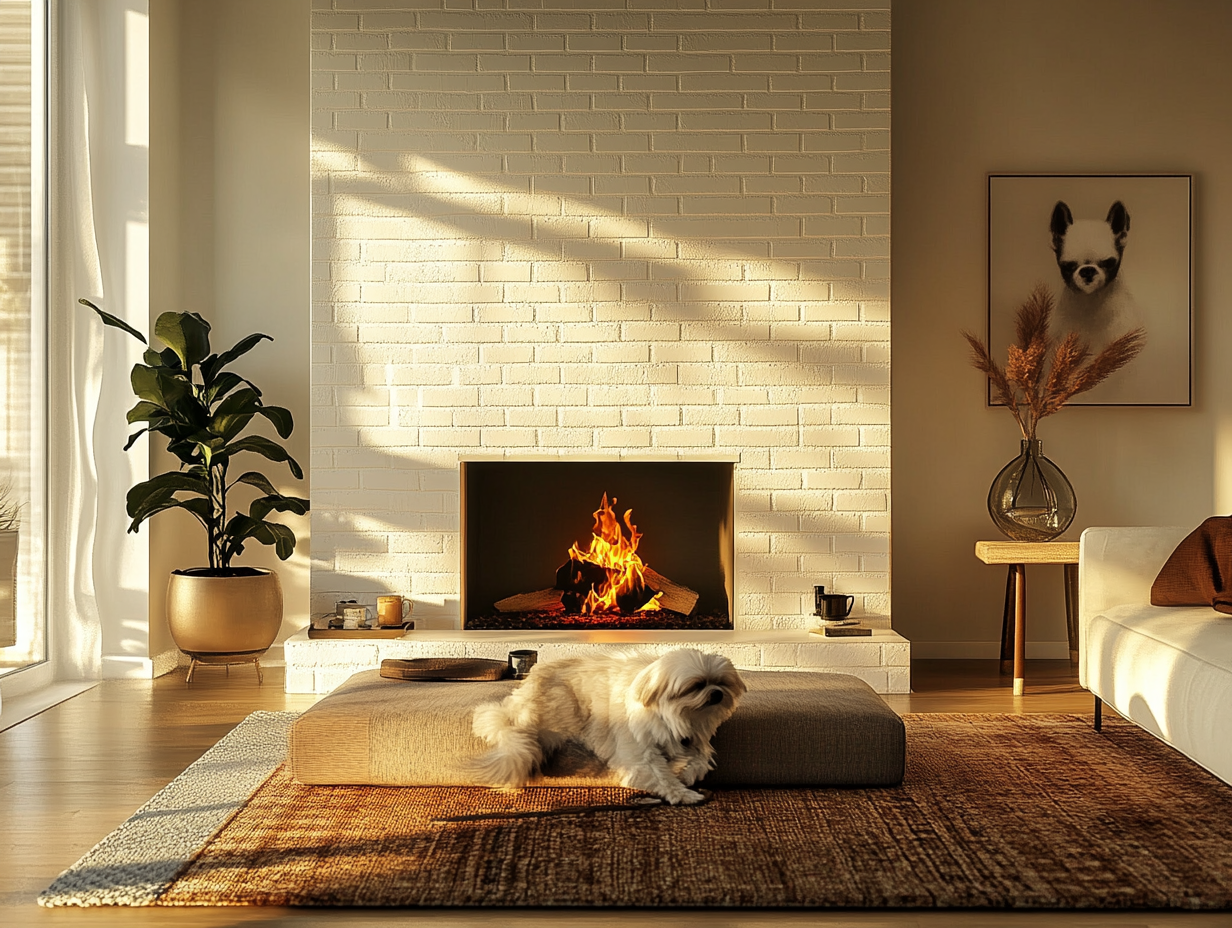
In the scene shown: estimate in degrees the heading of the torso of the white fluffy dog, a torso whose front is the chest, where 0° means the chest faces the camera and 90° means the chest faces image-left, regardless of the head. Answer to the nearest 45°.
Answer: approximately 315°

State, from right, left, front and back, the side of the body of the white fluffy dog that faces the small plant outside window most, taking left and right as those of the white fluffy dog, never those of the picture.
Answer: back

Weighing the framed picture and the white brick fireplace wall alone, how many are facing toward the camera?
2

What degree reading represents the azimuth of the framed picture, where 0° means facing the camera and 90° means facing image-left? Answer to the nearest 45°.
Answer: approximately 0°

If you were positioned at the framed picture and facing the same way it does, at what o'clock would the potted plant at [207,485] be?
The potted plant is roughly at 2 o'clock from the framed picture.

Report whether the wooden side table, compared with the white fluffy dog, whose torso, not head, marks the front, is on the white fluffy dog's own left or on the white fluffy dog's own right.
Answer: on the white fluffy dog's own left

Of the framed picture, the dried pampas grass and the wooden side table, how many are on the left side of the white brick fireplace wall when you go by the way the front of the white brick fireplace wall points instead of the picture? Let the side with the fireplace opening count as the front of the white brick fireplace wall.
3

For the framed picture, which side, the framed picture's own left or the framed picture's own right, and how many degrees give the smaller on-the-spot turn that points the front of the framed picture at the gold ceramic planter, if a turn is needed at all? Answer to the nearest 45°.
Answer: approximately 45° to the framed picture's own right

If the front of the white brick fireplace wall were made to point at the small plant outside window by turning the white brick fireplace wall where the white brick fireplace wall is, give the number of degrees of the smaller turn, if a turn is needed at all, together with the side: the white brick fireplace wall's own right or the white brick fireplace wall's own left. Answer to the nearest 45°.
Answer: approximately 90° to the white brick fireplace wall's own right

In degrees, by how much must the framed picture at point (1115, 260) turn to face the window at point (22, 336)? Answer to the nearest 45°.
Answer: approximately 45° to its right

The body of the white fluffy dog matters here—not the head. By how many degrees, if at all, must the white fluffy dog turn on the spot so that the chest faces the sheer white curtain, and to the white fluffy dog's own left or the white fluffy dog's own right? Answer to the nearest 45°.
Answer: approximately 180°

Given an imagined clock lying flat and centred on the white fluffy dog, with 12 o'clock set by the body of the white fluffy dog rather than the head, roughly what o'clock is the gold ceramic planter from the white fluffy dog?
The gold ceramic planter is roughly at 6 o'clock from the white fluffy dog.

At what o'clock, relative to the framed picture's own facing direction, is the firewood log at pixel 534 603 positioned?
The firewood log is roughly at 2 o'clock from the framed picture.

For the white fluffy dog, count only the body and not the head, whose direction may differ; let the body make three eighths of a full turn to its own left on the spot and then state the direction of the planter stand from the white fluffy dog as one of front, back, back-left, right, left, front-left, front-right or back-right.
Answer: front-left

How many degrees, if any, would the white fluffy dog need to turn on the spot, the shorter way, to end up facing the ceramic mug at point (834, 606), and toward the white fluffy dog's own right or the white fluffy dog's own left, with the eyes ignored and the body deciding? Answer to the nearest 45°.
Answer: approximately 90° to the white fluffy dog's own left

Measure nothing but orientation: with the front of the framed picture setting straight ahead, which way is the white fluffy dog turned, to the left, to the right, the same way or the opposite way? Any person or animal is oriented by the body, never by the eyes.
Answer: to the left

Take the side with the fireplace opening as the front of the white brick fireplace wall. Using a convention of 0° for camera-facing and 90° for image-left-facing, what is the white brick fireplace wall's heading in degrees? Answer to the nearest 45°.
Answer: approximately 0°

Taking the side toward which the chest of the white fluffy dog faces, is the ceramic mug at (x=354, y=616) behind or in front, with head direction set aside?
behind
